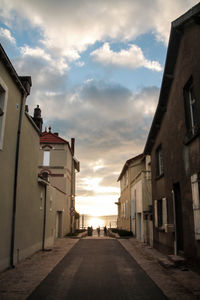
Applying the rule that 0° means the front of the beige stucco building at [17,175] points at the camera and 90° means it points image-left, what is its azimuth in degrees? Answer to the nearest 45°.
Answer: approximately 270°
